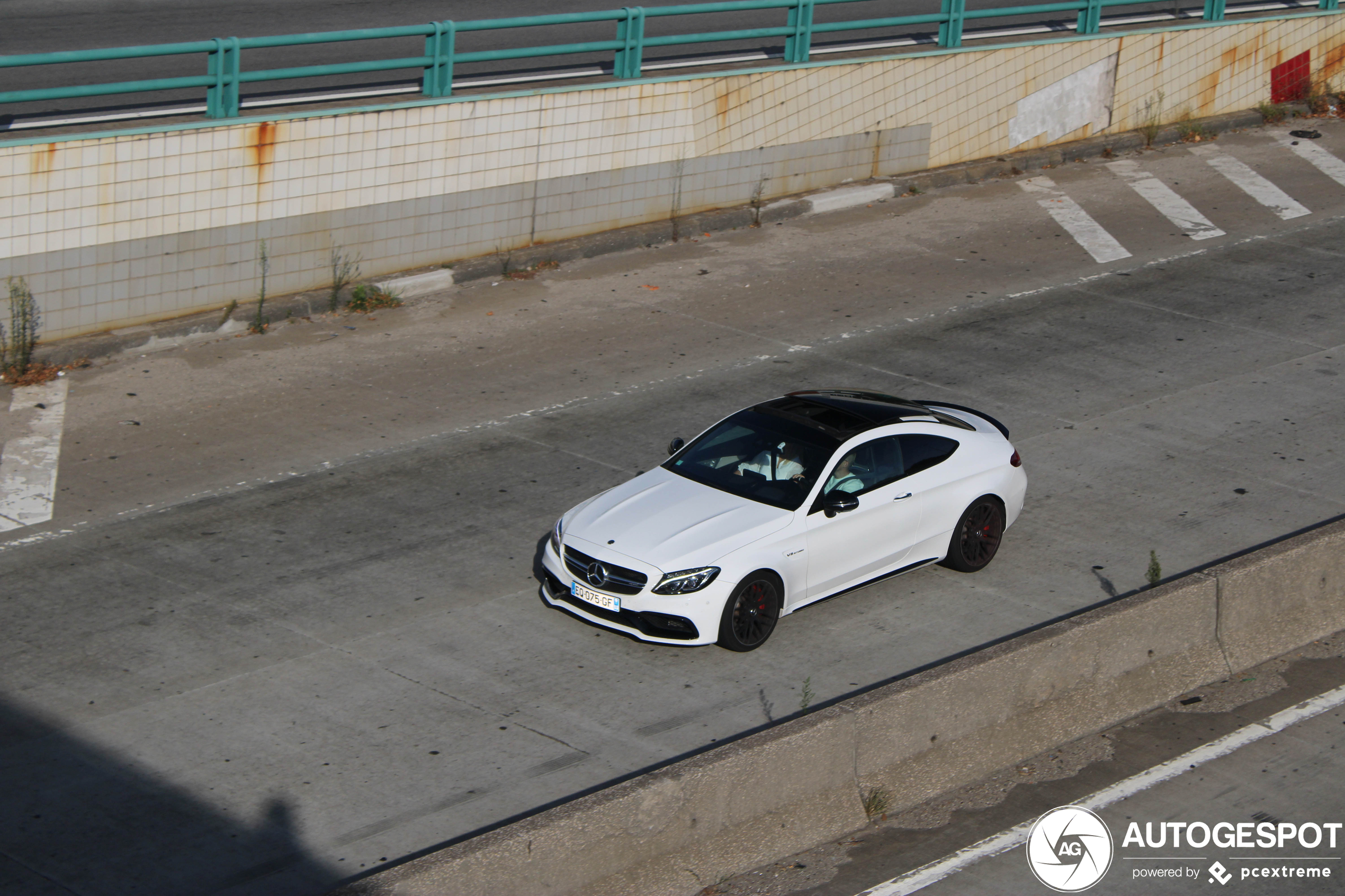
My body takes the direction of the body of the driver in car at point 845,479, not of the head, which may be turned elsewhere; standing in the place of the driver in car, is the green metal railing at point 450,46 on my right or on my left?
on my right

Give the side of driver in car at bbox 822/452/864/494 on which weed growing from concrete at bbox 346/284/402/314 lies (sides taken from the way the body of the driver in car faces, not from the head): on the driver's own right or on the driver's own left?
on the driver's own right

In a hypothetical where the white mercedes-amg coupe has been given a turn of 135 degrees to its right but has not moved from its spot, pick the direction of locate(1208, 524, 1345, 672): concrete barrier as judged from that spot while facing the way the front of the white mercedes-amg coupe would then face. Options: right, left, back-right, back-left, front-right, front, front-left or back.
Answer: right

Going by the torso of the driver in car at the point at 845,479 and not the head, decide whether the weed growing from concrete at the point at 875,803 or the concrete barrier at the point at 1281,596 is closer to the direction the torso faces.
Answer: the weed growing from concrete

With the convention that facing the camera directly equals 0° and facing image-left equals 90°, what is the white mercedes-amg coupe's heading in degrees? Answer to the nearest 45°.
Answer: approximately 45°

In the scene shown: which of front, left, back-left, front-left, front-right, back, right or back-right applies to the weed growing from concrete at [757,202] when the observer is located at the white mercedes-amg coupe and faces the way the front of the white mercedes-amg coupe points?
back-right

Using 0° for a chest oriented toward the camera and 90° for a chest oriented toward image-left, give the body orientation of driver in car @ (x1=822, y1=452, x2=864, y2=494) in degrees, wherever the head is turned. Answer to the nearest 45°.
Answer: approximately 45°

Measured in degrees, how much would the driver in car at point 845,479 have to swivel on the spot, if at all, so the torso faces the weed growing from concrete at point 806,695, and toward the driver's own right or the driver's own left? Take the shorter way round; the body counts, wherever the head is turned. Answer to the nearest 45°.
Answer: approximately 45° to the driver's own left

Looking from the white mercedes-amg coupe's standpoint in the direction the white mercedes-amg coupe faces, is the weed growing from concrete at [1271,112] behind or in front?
behind
